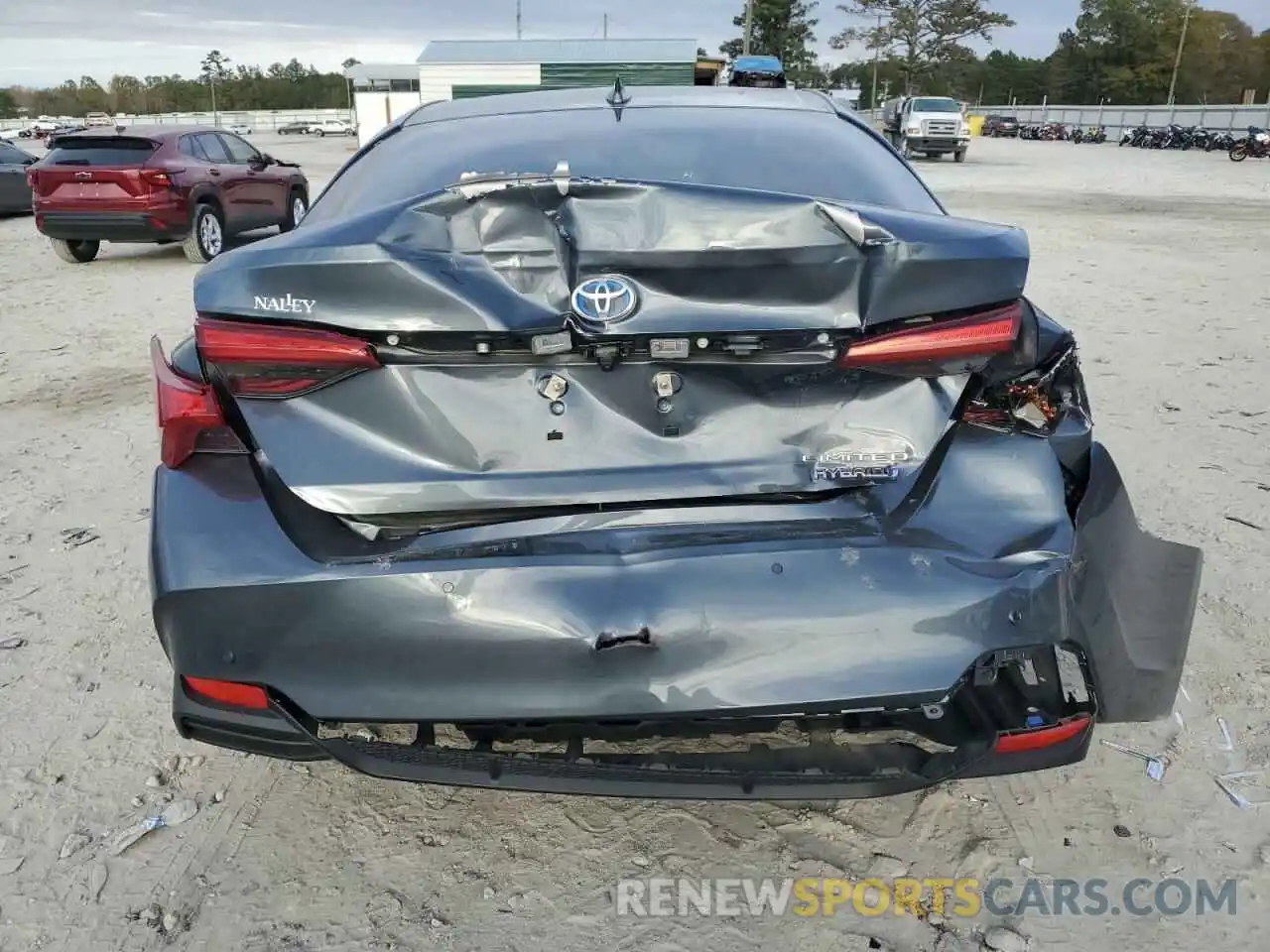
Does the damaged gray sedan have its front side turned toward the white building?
yes

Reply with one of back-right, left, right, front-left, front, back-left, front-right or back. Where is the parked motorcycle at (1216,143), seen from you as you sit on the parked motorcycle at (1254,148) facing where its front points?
back-right

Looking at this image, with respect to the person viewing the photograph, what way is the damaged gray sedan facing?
facing away from the viewer

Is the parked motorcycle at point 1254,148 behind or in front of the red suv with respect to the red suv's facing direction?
in front

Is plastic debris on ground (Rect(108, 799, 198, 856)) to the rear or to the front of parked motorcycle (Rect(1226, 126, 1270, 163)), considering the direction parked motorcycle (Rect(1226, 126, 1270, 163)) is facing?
to the front

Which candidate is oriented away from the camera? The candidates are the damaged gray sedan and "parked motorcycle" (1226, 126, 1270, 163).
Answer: the damaged gray sedan

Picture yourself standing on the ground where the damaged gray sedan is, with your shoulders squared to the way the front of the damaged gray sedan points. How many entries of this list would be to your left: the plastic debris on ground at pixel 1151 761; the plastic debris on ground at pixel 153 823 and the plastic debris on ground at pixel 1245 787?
1

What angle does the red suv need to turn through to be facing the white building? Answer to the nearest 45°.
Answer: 0° — it already faces it

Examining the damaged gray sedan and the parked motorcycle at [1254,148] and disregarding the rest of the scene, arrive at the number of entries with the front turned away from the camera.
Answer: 1

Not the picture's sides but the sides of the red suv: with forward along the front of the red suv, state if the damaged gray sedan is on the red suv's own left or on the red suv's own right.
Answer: on the red suv's own right

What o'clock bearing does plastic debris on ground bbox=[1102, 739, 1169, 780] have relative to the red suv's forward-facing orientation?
The plastic debris on ground is roughly at 4 o'clock from the red suv.

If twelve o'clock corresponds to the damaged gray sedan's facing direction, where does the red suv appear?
The red suv is roughly at 11 o'clock from the damaged gray sedan.

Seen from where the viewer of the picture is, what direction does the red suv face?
facing away from the viewer and to the right of the viewer

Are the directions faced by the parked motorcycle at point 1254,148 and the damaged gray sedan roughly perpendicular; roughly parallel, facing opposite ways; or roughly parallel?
roughly perpendicular
